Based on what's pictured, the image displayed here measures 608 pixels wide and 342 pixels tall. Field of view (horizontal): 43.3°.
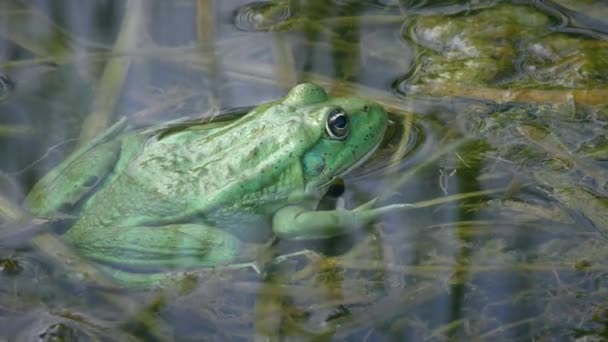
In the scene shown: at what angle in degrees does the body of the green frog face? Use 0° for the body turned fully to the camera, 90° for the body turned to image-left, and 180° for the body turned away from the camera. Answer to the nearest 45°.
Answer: approximately 225°
